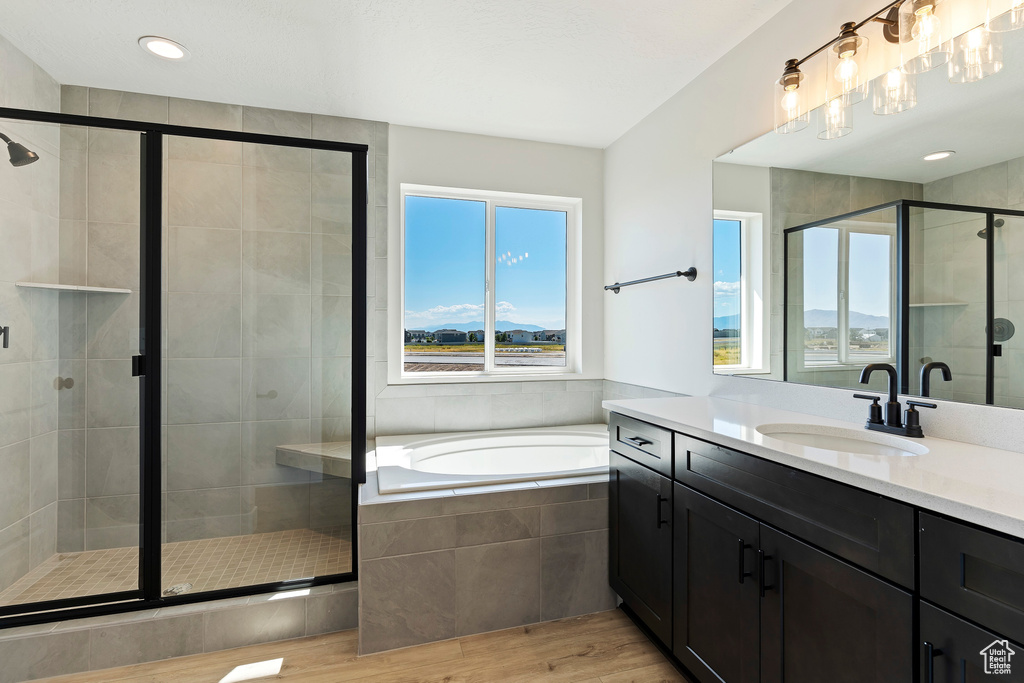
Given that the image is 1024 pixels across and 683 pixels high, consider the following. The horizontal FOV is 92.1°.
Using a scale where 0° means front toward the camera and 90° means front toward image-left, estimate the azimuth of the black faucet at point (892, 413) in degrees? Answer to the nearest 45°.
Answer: approximately 45°

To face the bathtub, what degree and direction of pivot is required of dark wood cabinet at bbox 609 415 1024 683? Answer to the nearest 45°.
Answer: approximately 90° to its right

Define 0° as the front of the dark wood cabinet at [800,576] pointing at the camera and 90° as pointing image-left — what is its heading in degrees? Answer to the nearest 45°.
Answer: approximately 45°

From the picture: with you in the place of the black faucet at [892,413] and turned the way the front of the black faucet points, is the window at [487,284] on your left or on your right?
on your right
